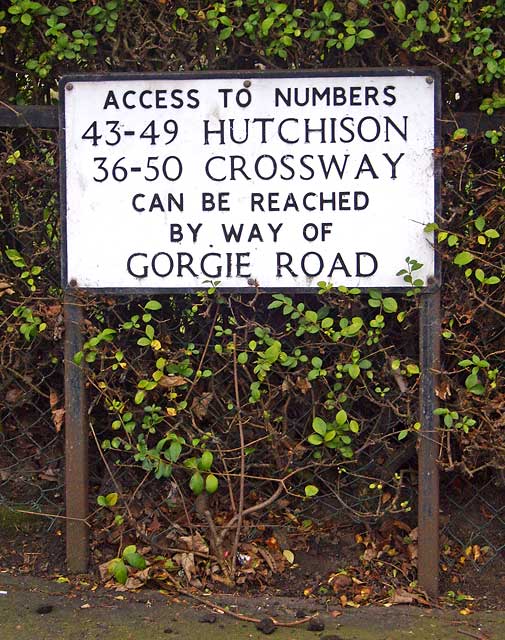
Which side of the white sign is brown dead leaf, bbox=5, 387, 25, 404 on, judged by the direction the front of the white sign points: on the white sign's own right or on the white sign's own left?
on the white sign's own right

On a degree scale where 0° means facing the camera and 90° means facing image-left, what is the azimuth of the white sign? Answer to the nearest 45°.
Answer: approximately 0°

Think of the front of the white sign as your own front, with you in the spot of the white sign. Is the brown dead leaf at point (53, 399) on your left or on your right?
on your right
